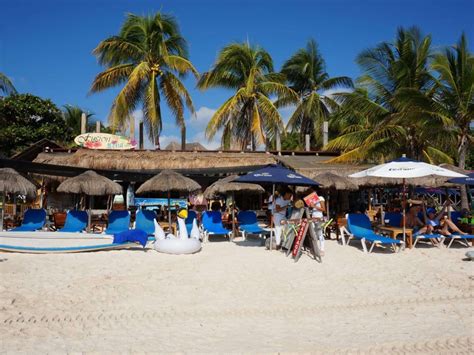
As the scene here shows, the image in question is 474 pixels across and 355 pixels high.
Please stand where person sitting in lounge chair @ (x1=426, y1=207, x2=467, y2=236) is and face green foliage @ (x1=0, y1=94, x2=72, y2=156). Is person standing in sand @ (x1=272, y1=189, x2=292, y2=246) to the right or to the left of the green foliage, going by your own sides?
left

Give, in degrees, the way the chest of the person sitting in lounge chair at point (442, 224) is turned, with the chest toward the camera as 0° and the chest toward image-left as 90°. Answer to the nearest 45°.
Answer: approximately 315°

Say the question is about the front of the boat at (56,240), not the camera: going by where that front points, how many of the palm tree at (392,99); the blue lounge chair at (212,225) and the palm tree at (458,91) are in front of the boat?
3

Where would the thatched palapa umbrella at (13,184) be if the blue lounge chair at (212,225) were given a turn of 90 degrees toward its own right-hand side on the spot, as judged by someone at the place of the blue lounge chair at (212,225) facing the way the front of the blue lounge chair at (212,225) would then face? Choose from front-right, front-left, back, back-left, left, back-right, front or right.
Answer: front-right

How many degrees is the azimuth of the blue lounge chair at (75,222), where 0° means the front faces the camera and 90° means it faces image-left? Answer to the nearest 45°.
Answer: approximately 45°

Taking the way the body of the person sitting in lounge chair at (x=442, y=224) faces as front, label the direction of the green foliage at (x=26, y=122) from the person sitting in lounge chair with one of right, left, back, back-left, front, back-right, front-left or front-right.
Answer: back-right

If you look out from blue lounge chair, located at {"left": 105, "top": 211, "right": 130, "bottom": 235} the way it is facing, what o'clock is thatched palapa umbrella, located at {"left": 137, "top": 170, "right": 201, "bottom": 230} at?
The thatched palapa umbrella is roughly at 8 o'clock from the blue lounge chair.

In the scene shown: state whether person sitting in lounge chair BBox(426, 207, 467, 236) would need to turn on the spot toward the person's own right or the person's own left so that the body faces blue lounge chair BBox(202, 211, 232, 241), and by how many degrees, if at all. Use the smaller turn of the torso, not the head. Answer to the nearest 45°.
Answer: approximately 135° to the person's own right

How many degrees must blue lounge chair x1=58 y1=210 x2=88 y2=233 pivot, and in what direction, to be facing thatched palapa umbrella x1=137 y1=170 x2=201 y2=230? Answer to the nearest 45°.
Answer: approximately 90° to its left
